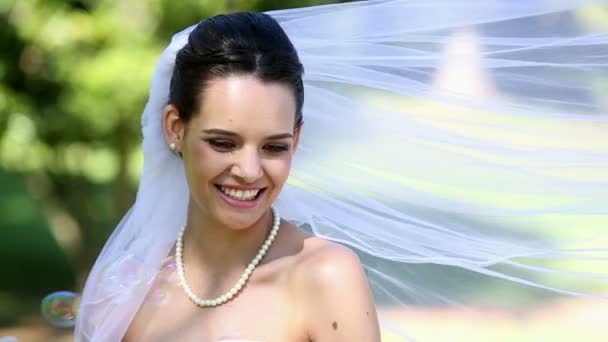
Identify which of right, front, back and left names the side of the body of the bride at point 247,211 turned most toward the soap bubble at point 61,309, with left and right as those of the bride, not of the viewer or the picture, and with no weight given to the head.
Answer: right

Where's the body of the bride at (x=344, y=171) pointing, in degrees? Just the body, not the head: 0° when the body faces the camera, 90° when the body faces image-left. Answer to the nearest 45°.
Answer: approximately 45°

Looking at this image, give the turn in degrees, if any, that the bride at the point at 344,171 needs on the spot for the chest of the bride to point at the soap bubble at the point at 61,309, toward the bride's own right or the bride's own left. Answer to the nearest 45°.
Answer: approximately 45° to the bride's own right
